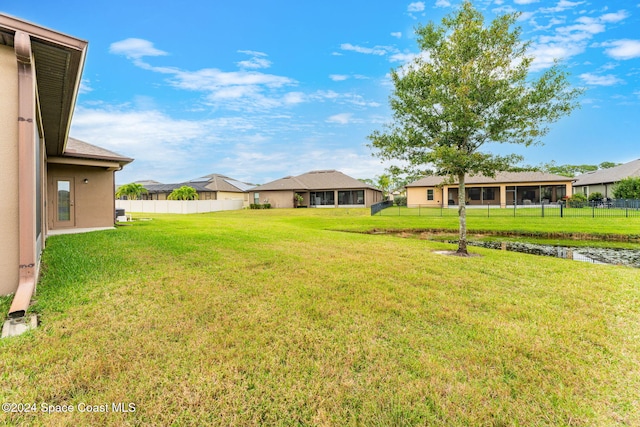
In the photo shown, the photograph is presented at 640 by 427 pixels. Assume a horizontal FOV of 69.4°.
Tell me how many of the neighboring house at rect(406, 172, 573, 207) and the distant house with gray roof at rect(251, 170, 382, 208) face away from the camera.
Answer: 2

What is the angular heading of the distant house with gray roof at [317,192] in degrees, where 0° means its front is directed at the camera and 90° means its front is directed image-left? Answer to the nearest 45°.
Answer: approximately 180°

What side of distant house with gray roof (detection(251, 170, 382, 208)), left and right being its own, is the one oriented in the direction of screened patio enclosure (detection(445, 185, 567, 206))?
right

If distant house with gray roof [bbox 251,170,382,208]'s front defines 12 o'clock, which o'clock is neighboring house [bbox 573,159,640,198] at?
The neighboring house is roughly at 3 o'clock from the distant house with gray roof.

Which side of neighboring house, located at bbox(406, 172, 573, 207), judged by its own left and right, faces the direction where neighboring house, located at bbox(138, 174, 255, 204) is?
left

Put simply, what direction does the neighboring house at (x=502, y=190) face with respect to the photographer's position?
facing away from the viewer

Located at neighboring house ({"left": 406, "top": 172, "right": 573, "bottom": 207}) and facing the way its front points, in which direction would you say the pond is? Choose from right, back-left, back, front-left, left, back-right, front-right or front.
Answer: back

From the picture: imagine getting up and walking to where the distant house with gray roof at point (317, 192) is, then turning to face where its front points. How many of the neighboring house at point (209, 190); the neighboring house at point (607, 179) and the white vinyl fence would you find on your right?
1

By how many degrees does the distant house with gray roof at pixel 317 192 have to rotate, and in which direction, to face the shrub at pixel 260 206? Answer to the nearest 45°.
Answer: approximately 90° to its left

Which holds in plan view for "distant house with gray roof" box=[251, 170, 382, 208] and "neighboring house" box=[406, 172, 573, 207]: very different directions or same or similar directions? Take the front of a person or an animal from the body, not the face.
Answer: same or similar directions

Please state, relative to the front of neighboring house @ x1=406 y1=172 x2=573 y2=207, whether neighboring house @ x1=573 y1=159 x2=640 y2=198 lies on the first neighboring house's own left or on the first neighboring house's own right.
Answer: on the first neighboring house's own right
